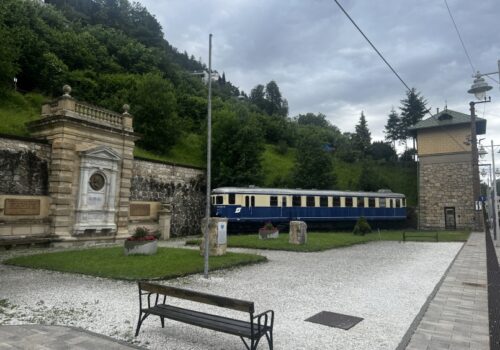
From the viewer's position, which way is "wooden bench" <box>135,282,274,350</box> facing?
facing away from the viewer and to the right of the viewer

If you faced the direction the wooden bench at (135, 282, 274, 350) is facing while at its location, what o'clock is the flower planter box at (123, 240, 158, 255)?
The flower planter box is roughly at 10 o'clock from the wooden bench.
